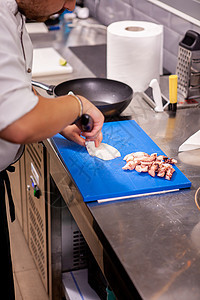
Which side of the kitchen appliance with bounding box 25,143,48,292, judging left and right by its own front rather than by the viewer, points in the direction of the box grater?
back

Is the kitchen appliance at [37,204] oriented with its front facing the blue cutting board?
no

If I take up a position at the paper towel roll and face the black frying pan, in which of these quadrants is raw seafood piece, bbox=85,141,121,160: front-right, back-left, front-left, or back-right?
front-left

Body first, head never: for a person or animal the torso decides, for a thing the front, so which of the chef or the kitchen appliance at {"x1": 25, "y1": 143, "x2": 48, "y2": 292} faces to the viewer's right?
the chef

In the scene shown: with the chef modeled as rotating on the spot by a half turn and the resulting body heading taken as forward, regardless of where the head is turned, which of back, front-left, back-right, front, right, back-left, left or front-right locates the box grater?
back-right

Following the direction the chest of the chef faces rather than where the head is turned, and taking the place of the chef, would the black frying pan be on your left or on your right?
on your left

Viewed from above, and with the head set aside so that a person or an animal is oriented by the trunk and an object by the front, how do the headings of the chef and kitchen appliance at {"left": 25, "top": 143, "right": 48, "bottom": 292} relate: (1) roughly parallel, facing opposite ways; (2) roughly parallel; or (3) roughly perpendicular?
roughly parallel, facing opposite ways

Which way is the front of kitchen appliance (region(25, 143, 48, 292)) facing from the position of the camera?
facing to the left of the viewer

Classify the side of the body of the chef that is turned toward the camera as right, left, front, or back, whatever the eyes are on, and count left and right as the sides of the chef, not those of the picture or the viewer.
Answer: right
